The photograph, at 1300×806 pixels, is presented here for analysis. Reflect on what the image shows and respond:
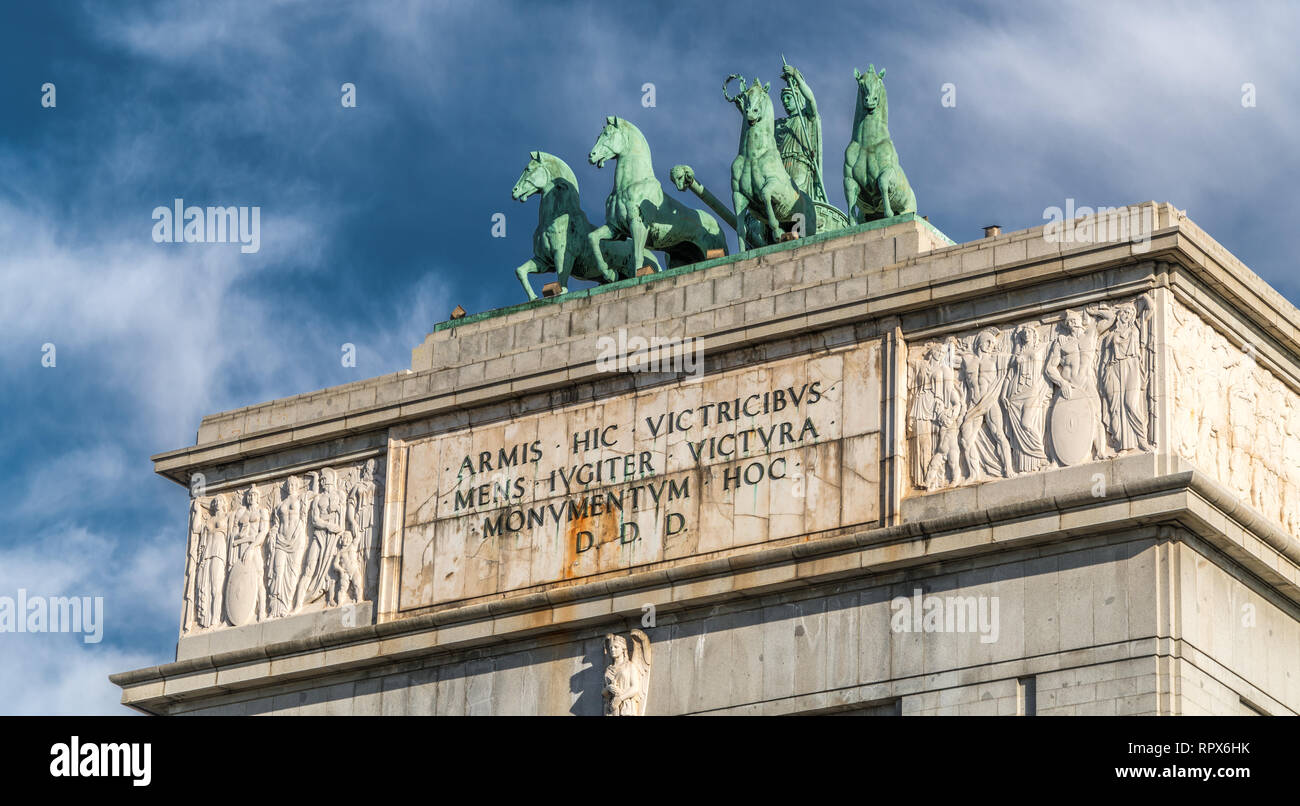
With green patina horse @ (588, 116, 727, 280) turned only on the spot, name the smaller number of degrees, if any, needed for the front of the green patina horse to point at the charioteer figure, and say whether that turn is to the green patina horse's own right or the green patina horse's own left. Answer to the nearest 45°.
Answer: approximately 180°

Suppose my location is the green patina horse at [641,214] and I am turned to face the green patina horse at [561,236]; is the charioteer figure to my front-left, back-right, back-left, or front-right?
back-right

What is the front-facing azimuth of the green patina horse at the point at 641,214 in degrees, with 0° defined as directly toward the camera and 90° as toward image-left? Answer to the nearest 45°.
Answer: approximately 45°

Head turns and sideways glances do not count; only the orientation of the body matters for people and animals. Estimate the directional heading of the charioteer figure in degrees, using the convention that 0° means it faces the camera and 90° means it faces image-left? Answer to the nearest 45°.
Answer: approximately 45°

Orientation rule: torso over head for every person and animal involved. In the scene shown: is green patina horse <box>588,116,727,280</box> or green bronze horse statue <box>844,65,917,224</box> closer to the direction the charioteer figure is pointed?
the green patina horse
